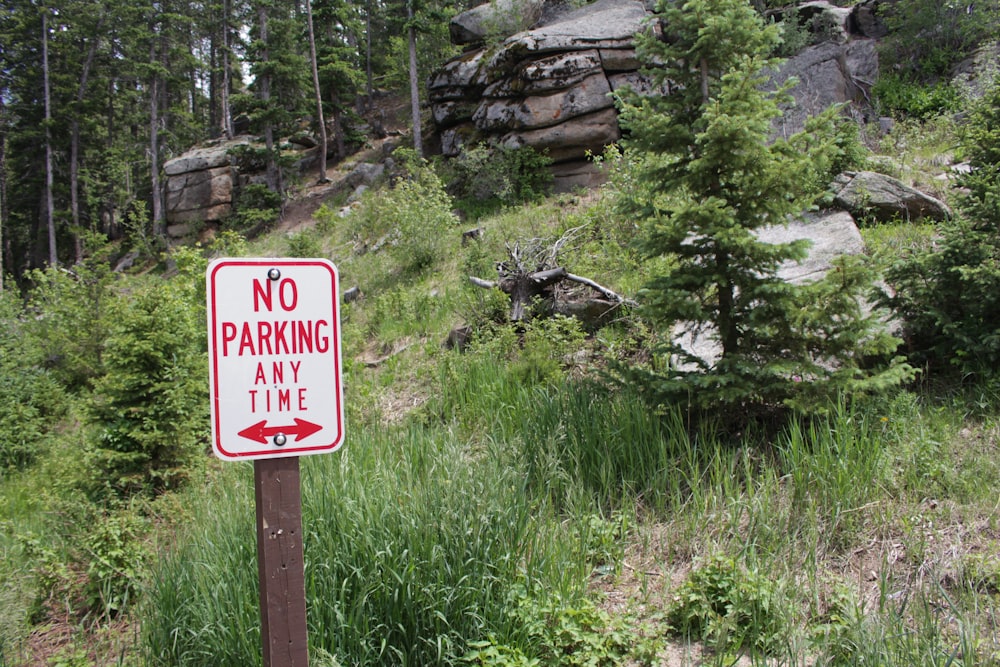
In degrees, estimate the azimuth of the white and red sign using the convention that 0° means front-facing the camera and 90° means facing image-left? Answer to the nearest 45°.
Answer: approximately 0°

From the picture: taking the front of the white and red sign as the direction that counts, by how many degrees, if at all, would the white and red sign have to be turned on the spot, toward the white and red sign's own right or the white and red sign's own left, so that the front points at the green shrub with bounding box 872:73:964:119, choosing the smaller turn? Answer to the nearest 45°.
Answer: approximately 135° to the white and red sign's own left

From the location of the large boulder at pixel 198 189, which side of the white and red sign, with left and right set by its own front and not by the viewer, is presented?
back

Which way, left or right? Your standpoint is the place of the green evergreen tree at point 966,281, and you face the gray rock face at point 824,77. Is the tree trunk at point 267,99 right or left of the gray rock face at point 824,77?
left

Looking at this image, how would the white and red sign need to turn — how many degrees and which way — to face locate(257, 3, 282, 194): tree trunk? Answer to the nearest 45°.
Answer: approximately 180°

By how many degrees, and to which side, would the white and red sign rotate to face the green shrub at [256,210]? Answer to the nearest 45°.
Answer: approximately 180°

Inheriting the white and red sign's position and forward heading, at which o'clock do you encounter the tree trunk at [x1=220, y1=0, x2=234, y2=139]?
The tree trunk is roughly at 6 o'clock from the white and red sign.
